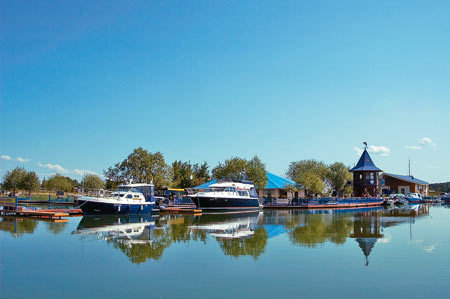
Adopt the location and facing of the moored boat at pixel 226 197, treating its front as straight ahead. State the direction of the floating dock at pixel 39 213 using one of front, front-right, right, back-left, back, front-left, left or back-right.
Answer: front-left

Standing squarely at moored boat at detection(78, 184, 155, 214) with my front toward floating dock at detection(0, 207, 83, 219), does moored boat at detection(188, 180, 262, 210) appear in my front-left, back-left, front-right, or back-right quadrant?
back-right

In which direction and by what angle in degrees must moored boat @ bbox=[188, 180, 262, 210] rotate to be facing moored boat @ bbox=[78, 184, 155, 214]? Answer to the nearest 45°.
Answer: approximately 45° to its left

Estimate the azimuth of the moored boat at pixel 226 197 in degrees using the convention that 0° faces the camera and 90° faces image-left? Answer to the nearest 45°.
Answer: approximately 90°
